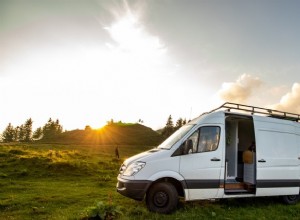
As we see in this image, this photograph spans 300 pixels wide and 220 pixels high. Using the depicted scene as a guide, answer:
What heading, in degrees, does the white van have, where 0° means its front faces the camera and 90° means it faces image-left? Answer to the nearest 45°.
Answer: approximately 45°
